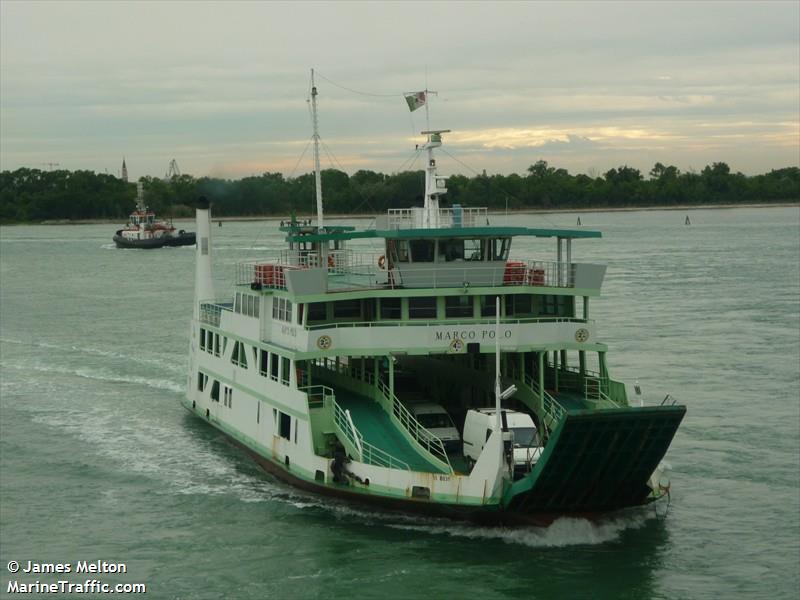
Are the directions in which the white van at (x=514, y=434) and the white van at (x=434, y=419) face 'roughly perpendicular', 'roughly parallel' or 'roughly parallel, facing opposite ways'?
roughly parallel

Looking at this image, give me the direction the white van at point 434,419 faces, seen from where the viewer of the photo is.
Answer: facing the viewer and to the right of the viewer

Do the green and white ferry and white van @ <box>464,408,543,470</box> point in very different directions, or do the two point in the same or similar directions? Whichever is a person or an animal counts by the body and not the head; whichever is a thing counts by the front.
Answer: same or similar directions

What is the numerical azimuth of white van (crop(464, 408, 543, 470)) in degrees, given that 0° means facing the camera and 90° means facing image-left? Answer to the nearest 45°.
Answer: approximately 315°

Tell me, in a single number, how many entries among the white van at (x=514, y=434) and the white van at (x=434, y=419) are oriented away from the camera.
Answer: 0
